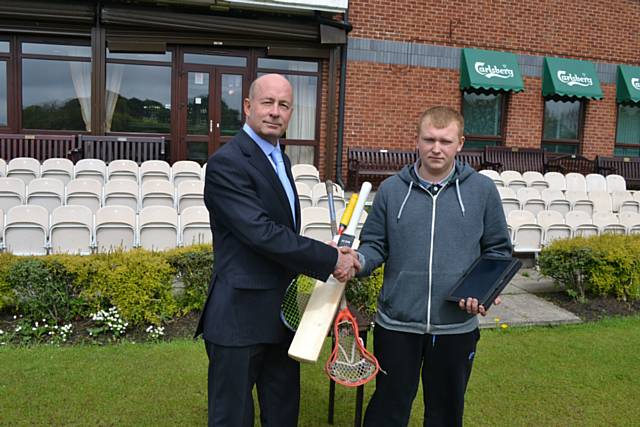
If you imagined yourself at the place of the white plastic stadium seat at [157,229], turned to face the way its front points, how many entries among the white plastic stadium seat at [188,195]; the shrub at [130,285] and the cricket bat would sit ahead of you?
2

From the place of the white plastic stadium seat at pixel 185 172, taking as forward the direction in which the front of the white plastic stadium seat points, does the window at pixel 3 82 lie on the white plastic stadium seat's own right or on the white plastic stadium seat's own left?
on the white plastic stadium seat's own right

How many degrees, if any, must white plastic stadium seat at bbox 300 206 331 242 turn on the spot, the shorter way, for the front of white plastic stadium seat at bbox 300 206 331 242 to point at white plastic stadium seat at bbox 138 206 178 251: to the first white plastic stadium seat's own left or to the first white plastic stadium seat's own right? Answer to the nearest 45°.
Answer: approximately 90° to the first white plastic stadium seat's own right

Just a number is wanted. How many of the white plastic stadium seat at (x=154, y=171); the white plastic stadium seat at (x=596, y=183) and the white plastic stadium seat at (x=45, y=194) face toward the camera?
3

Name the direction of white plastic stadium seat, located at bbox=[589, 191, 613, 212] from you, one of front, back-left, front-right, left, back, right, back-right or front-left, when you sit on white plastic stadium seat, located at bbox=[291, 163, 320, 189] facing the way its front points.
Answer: left

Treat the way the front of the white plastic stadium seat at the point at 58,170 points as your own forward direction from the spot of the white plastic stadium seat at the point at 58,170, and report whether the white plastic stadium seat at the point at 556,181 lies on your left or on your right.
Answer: on your left
